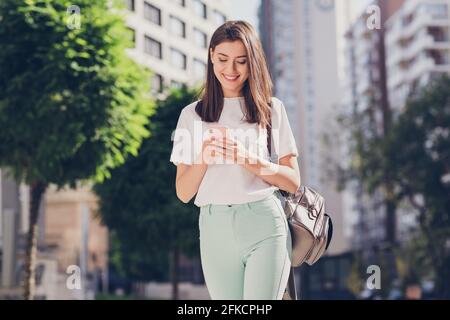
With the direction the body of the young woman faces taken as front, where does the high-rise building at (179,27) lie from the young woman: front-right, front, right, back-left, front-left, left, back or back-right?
back

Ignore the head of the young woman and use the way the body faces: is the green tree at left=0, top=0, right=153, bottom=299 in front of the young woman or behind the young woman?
behind

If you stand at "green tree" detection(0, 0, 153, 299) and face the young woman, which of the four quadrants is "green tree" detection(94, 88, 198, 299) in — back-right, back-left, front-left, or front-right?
back-left

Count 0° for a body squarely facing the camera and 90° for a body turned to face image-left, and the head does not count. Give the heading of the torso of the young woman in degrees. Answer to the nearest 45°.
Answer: approximately 0°

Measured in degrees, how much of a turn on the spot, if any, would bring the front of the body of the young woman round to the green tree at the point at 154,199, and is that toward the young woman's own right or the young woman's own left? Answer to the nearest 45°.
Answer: approximately 180°

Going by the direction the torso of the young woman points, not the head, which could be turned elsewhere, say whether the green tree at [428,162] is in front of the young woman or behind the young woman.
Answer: behind
